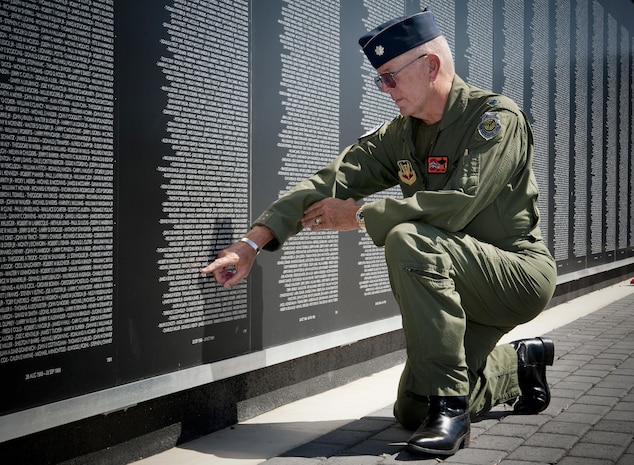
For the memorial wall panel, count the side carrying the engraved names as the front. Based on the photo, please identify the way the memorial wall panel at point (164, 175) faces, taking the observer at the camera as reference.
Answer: facing the viewer and to the right of the viewer
